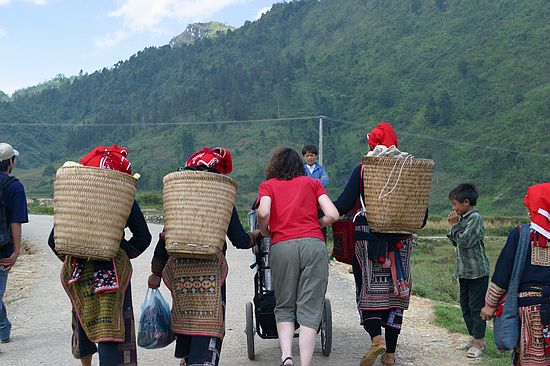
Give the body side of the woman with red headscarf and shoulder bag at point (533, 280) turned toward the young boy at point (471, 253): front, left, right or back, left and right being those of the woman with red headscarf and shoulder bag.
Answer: front

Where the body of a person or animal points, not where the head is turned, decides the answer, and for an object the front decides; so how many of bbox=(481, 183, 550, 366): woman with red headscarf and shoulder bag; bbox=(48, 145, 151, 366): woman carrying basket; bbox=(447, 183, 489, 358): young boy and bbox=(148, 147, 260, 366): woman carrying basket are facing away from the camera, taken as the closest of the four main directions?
3

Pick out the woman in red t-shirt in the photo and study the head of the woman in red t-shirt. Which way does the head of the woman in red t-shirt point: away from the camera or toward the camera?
away from the camera

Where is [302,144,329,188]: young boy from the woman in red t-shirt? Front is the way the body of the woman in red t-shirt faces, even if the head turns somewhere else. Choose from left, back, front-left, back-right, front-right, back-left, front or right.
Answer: front

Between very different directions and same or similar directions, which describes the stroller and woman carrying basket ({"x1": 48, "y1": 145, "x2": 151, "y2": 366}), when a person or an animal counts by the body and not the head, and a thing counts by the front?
same or similar directions

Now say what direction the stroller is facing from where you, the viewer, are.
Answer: facing away from the viewer

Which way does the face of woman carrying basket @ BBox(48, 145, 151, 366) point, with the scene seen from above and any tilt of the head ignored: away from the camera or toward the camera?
away from the camera

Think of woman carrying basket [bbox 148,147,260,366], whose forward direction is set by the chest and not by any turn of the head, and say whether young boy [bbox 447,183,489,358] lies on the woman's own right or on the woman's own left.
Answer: on the woman's own right

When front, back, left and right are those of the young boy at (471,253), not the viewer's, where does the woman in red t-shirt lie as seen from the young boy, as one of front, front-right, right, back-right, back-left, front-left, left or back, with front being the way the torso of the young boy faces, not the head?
front-left

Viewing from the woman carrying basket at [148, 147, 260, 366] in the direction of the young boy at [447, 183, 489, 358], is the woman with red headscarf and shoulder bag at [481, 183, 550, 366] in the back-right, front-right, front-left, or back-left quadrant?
front-right

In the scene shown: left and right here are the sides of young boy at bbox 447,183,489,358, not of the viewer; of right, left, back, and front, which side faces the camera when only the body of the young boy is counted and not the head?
left

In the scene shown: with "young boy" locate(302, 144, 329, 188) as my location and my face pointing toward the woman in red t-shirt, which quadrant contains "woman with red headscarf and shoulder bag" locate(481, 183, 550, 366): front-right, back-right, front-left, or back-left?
front-left

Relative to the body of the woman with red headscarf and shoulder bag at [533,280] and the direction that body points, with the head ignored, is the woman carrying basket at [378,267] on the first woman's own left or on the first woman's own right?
on the first woman's own left

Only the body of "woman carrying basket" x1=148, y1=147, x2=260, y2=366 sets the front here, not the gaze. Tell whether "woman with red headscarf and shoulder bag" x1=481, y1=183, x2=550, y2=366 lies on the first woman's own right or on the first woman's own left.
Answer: on the first woman's own right

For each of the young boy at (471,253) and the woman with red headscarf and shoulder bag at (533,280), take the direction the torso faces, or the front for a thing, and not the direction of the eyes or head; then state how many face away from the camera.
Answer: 1

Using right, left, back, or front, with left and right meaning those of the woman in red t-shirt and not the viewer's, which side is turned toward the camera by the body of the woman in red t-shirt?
back

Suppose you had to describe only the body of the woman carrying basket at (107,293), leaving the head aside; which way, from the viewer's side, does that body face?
away from the camera

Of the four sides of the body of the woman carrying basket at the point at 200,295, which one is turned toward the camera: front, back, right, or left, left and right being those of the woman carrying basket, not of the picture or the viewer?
back

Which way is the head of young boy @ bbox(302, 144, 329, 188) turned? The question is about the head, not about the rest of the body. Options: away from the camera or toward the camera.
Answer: toward the camera
